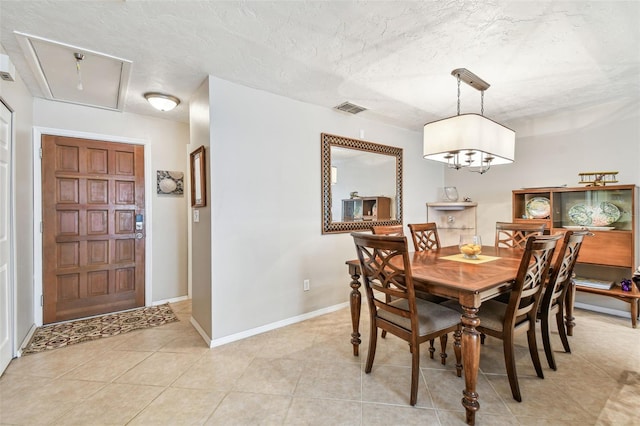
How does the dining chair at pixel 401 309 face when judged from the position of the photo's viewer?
facing away from the viewer and to the right of the viewer

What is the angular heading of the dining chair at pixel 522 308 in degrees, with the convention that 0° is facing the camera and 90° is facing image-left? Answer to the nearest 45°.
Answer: approximately 135°

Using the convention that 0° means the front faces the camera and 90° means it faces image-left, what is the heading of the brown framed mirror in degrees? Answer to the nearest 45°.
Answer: approximately 315°

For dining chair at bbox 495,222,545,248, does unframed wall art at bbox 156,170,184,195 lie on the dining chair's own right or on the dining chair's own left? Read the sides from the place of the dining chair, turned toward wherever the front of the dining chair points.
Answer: on the dining chair's own right

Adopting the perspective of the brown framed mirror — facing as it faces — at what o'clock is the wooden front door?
The wooden front door is roughly at 4 o'clock from the brown framed mirror.

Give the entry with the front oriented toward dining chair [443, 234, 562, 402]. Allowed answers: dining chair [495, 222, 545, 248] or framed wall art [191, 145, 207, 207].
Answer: dining chair [495, 222, 545, 248]
